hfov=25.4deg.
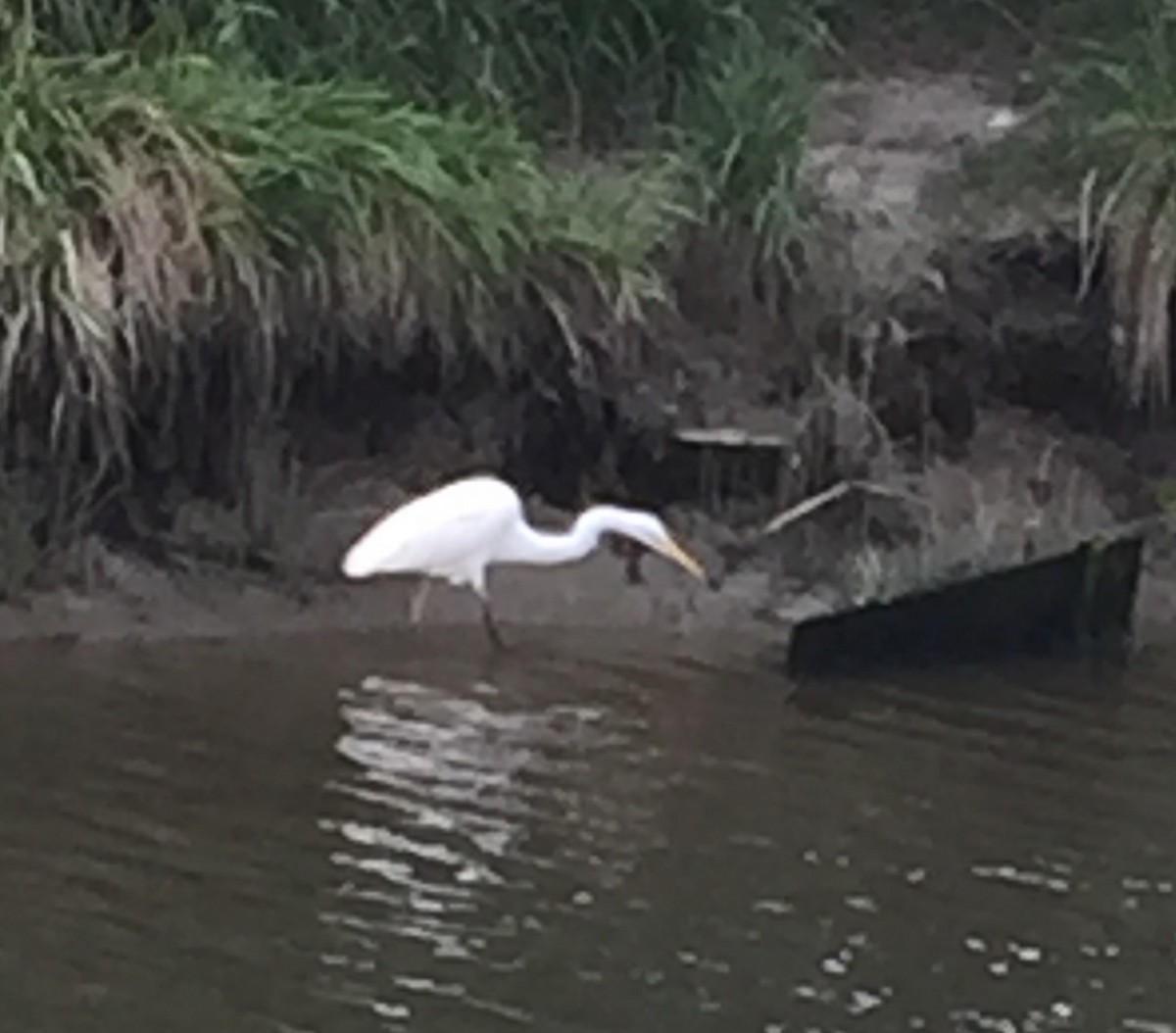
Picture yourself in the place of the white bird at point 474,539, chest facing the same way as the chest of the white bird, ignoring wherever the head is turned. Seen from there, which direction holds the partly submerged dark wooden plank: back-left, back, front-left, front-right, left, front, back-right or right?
front

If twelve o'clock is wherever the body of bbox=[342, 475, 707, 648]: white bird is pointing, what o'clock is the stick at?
The stick is roughly at 11 o'clock from the white bird.

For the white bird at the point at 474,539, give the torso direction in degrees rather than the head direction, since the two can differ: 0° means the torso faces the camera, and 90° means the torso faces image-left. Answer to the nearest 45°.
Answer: approximately 270°

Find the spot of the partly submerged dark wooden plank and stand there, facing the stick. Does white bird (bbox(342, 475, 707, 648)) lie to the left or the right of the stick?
left
